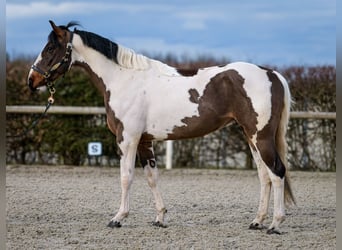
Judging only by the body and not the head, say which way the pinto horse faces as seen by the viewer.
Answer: to the viewer's left

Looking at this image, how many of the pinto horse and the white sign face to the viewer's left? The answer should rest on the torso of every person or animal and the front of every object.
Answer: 1

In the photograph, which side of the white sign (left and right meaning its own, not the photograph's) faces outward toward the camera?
front

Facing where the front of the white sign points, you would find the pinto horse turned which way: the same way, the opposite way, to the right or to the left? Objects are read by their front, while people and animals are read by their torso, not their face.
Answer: to the right

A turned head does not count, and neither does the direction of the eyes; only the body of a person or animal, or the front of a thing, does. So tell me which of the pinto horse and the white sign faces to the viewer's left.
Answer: the pinto horse

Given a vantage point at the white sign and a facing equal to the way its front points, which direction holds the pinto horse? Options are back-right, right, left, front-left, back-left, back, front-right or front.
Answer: front
